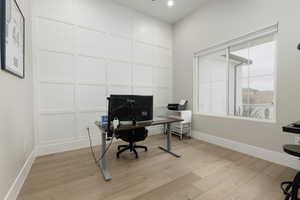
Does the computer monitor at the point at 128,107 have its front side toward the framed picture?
no

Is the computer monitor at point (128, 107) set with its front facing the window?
no
